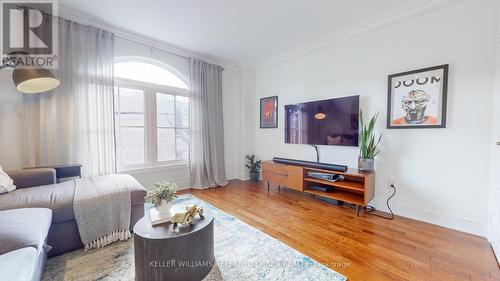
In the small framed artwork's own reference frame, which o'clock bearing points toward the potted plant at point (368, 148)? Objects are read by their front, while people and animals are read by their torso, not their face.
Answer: The potted plant is roughly at 9 o'clock from the small framed artwork.

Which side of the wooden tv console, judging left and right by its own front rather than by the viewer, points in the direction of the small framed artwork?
right

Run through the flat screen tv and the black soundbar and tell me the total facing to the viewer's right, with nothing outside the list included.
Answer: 0

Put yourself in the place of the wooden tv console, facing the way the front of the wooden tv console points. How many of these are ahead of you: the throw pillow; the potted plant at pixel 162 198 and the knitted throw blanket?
3

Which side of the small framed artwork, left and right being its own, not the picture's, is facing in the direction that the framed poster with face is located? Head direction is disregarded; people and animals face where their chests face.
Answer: left

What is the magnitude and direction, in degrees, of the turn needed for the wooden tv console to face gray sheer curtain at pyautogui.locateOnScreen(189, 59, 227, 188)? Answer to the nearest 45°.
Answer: approximately 45° to its right

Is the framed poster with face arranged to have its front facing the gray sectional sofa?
yes

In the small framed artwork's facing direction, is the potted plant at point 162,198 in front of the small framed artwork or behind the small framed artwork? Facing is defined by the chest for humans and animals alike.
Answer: in front

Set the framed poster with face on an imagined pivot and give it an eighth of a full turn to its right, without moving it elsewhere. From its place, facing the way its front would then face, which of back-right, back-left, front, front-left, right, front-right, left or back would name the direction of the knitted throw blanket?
front-left

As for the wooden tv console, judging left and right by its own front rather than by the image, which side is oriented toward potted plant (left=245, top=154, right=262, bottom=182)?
right

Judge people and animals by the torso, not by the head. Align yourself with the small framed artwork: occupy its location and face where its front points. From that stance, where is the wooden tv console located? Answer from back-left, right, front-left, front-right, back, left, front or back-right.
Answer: left

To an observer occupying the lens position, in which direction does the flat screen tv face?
facing the viewer and to the left of the viewer
